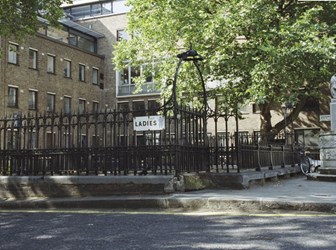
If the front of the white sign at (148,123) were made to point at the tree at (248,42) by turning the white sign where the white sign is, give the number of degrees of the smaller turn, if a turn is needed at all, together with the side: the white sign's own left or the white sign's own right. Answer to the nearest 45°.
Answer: approximately 135° to the white sign's own left

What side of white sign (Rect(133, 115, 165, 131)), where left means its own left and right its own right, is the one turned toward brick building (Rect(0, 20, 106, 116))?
back

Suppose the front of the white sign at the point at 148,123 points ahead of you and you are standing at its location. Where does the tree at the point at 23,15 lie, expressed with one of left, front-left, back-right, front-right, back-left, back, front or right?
back-right

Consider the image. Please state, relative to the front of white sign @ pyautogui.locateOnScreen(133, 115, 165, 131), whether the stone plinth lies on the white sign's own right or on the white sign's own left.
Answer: on the white sign's own left

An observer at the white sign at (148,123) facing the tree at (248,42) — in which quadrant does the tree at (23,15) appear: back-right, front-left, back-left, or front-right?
front-left

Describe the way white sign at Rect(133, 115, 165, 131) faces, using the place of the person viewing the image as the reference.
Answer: facing the viewer
